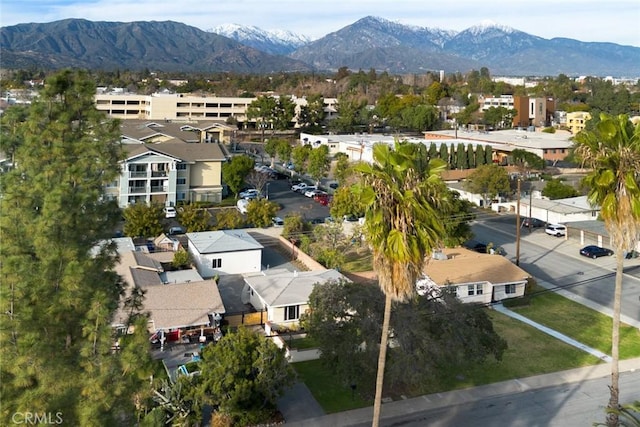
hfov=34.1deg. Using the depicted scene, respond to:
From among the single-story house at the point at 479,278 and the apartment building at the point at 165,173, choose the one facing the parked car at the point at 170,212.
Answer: the apartment building

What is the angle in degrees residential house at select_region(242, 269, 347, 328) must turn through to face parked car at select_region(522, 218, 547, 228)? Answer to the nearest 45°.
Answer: approximately 135° to its left

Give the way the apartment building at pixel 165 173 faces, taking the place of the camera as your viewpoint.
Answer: facing the viewer

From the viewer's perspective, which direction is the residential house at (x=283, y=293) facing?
toward the camera

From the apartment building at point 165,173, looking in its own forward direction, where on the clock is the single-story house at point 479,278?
The single-story house is roughly at 11 o'clock from the apartment building.

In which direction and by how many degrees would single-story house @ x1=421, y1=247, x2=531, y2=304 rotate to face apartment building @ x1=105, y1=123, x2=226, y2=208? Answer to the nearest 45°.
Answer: approximately 135° to its right

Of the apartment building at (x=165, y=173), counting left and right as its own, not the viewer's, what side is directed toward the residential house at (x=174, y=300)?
front

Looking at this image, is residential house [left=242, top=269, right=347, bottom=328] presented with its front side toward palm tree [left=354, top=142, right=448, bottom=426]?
yes

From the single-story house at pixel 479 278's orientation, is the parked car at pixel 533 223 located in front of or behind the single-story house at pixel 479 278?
behind
